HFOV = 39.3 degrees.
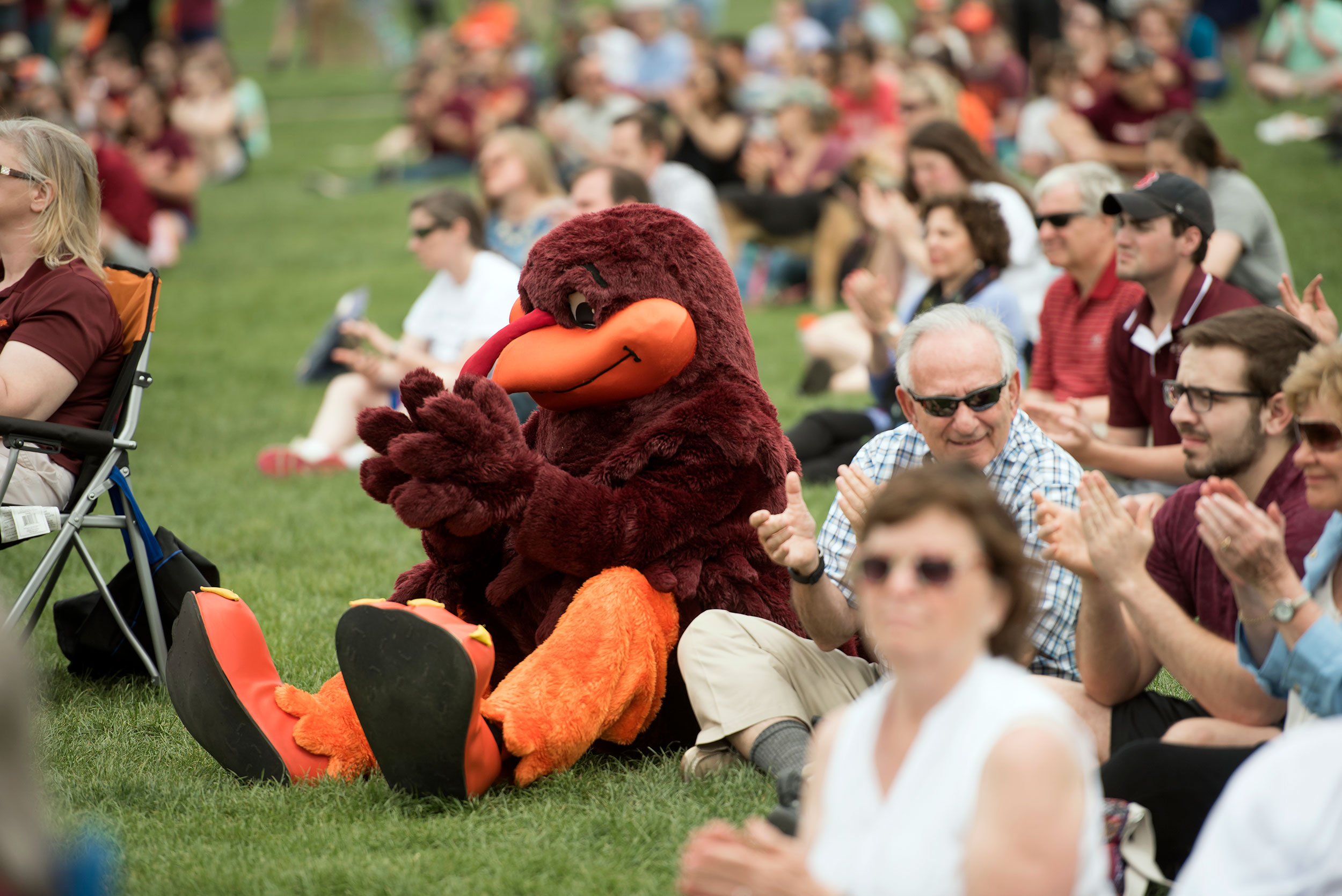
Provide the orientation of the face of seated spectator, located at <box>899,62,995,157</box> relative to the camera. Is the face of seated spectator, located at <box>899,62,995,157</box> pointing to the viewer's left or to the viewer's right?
to the viewer's left

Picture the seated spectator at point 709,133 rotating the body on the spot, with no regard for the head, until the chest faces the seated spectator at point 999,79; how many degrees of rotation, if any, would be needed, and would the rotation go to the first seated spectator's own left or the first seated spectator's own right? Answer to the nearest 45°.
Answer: approximately 180°

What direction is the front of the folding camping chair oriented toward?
to the viewer's left

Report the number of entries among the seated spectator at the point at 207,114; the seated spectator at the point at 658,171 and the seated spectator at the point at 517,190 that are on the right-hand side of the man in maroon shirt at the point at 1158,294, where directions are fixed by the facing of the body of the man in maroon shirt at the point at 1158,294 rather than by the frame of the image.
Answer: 3

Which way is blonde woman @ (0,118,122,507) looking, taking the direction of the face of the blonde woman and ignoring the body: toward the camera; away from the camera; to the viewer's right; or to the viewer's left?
to the viewer's left

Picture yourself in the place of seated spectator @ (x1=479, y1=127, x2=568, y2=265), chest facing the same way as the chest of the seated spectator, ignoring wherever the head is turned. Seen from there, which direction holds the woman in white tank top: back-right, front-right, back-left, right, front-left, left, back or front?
front-left

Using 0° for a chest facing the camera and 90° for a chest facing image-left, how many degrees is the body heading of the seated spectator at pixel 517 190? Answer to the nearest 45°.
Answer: approximately 45°

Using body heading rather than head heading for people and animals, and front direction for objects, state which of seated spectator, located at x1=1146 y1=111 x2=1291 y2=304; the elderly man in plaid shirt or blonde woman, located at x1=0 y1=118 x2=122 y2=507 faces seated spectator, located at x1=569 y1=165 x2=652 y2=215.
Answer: seated spectator, located at x1=1146 y1=111 x2=1291 y2=304

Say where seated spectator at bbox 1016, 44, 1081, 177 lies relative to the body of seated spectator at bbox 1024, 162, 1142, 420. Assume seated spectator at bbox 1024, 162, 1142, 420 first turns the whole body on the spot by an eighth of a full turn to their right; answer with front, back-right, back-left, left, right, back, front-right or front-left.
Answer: right

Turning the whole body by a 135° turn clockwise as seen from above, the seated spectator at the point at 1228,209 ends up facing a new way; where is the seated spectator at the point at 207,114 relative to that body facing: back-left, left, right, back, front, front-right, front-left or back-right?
left

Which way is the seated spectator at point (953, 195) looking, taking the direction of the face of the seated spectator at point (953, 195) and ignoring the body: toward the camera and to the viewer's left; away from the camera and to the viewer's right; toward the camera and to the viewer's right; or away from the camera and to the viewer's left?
toward the camera and to the viewer's left
